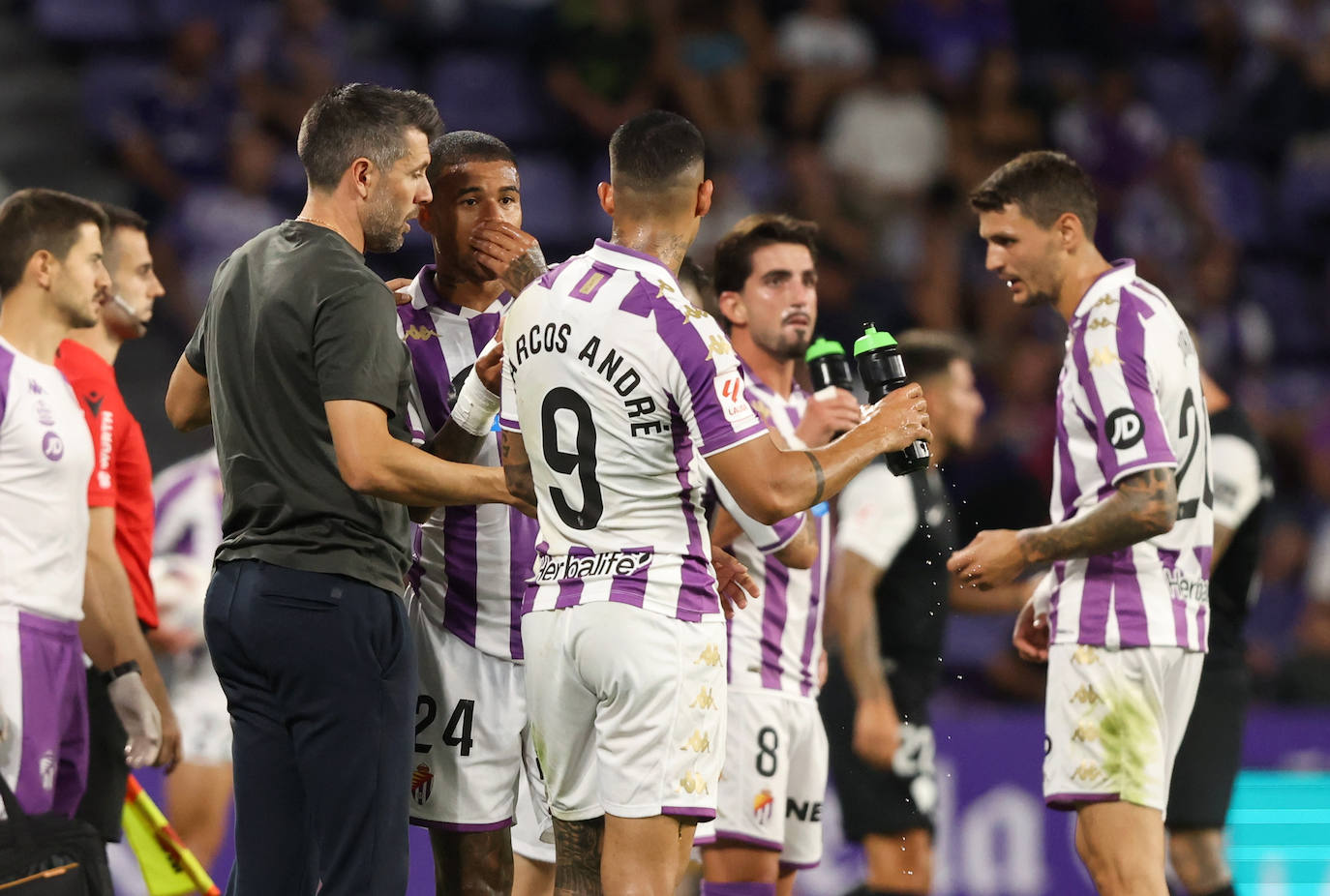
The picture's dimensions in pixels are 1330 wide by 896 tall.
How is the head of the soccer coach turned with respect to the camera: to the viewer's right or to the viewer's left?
to the viewer's right

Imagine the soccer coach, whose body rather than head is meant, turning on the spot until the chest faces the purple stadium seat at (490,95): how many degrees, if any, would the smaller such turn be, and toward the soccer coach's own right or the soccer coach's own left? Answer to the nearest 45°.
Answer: approximately 45° to the soccer coach's own left

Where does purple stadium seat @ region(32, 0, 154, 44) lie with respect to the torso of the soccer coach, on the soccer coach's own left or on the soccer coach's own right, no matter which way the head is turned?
on the soccer coach's own left

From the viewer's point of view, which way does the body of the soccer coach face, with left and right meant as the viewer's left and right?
facing away from the viewer and to the right of the viewer
